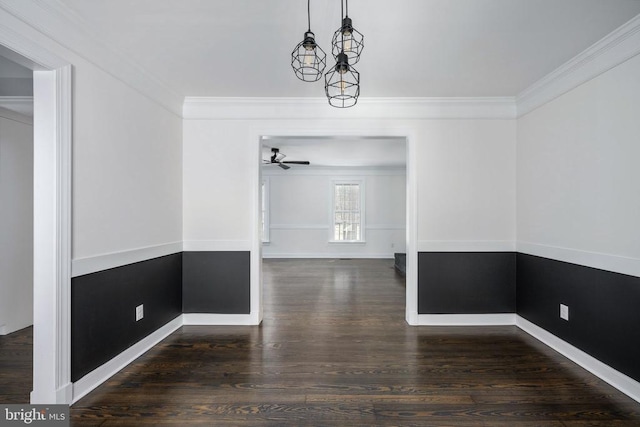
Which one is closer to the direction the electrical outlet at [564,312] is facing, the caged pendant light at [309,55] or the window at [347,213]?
the caged pendant light

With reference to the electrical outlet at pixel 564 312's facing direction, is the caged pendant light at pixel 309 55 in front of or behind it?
in front

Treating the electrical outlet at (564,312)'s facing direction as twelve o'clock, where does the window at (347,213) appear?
The window is roughly at 3 o'clock from the electrical outlet.

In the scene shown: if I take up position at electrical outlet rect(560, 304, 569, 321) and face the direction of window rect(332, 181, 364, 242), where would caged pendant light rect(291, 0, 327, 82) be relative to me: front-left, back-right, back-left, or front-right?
back-left

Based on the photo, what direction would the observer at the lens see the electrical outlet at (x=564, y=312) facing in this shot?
facing the viewer and to the left of the viewer

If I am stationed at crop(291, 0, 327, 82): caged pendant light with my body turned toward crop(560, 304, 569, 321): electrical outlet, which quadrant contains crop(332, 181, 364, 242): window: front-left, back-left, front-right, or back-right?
front-left

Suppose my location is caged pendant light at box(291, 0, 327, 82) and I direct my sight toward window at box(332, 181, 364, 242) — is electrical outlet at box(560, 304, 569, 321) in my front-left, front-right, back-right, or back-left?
front-right
